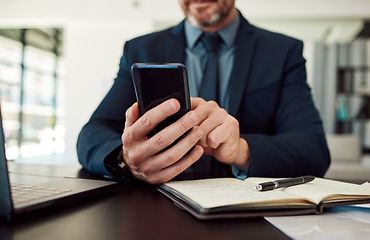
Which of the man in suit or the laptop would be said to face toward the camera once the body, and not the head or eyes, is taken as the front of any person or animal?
the man in suit

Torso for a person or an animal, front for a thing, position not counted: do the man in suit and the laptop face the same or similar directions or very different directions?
very different directions

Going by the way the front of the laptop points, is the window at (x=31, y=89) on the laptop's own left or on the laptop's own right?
on the laptop's own left

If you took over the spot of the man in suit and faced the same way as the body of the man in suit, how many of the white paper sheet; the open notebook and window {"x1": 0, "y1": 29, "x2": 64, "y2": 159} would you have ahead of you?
2

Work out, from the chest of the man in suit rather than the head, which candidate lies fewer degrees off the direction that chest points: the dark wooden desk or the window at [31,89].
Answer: the dark wooden desk

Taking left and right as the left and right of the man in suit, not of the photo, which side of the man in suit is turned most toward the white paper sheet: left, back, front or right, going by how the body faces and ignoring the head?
front

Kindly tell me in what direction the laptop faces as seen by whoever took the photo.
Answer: facing away from the viewer and to the right of the viewer

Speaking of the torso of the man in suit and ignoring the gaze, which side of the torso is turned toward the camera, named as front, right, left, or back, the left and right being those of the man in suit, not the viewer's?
front

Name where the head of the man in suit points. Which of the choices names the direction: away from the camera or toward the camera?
toward the camera

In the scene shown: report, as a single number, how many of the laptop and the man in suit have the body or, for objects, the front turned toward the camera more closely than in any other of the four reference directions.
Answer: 1

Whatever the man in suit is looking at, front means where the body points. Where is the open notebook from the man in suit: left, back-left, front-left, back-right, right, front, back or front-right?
front
